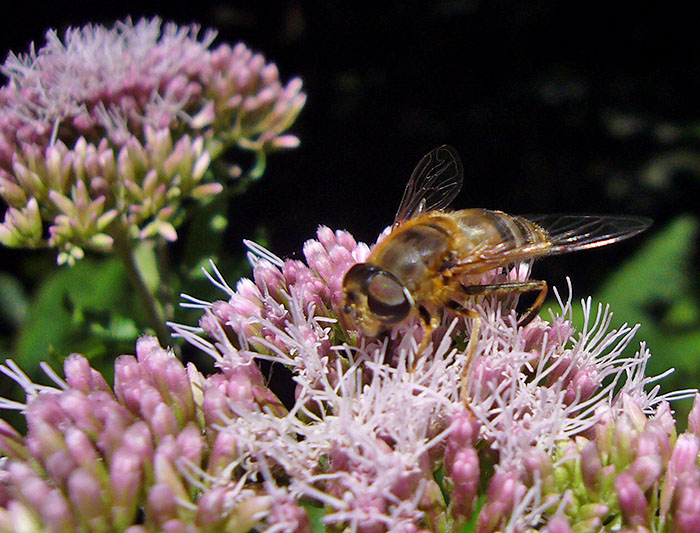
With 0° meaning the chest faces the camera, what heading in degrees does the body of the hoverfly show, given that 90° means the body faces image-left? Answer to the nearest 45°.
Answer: approximately 45°

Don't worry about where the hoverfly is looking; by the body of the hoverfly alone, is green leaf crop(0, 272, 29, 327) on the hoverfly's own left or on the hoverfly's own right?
on the hoverfly's own right

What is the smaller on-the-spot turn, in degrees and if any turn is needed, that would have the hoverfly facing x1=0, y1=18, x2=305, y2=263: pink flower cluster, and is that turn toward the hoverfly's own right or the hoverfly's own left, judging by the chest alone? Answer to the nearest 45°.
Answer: approximately 45° to the hoverfly's own right
